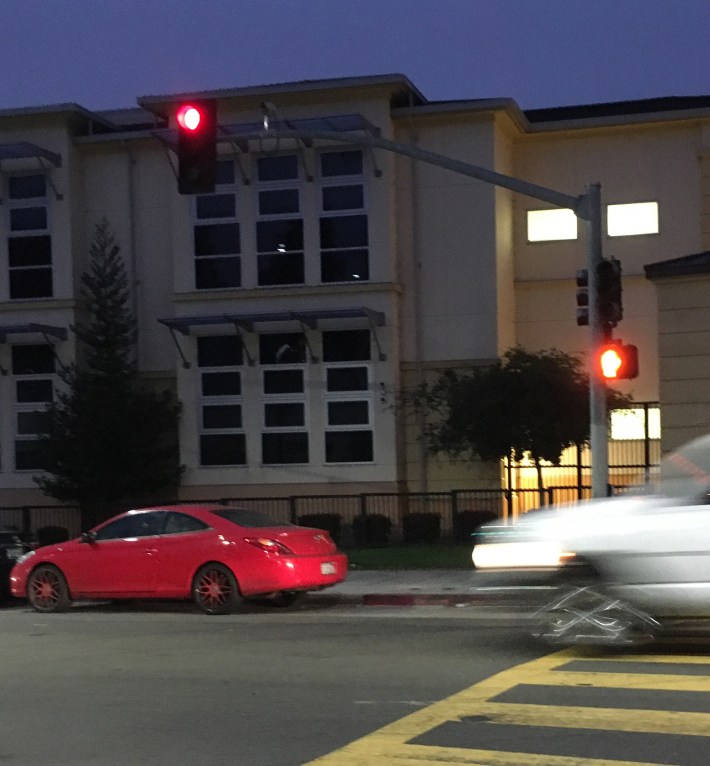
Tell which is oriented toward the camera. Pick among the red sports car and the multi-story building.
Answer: the multi-story building

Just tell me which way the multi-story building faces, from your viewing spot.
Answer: facing the viewer

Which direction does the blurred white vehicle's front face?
to the viewer's left

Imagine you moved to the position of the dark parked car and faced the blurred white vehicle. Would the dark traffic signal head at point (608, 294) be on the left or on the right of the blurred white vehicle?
left

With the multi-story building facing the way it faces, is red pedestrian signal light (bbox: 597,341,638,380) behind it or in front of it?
in front

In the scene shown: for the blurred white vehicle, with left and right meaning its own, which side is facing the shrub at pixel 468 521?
right

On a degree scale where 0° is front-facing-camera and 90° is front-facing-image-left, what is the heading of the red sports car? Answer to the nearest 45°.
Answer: approximately 135°

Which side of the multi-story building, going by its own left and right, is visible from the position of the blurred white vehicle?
front

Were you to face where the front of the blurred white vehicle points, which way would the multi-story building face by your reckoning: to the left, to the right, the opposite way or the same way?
to the left

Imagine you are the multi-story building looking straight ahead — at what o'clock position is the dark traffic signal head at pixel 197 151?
The dark traffic signal head is roughly at 12 o'clock from the multi-story building.
